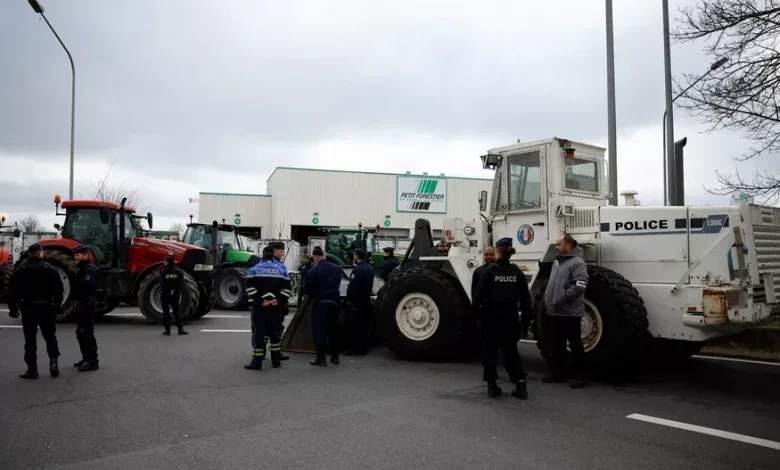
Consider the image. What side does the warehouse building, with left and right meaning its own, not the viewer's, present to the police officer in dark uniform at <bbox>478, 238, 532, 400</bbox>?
front

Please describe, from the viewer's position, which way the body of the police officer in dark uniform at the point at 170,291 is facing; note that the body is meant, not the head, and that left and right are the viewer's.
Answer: facing away from the viewer

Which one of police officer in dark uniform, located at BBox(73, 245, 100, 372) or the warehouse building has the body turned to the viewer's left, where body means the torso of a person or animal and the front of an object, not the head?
the police officer in dark uniform

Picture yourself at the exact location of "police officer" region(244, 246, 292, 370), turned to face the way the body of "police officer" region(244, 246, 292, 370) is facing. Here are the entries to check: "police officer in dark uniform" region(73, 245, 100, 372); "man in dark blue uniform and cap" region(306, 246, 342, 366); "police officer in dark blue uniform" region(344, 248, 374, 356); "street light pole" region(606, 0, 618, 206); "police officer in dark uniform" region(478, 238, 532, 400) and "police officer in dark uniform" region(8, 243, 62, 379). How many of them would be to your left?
2

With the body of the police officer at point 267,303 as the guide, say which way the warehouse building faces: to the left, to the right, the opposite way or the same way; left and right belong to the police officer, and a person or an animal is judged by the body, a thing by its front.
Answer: the opposite way

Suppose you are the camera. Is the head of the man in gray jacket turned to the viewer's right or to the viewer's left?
to the viewer's left

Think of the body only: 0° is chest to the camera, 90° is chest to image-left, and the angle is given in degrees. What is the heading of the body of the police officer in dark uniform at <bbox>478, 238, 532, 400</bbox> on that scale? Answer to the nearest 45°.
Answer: approximately 180°

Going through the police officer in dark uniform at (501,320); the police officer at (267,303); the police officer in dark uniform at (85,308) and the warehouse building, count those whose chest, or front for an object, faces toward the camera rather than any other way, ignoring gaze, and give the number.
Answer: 1

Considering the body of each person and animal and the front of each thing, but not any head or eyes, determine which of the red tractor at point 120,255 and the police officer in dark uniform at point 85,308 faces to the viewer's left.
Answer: the police officer in dark uniform

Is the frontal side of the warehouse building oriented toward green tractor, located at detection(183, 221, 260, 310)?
yes

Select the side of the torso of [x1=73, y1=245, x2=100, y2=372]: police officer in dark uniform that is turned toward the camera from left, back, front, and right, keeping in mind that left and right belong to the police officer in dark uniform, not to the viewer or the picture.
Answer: left

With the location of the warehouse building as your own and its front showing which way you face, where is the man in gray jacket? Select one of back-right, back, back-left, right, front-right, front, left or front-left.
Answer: front

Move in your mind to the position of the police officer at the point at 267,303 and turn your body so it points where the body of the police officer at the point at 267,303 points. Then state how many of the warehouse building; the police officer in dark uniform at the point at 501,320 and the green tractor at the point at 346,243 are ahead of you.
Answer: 2

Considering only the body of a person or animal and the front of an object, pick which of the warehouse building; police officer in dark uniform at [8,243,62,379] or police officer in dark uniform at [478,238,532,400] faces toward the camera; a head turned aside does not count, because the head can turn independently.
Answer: the warehouse building

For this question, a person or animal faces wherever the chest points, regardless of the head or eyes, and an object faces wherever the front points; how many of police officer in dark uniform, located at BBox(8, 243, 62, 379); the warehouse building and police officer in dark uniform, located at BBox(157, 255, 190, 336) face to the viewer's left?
0
